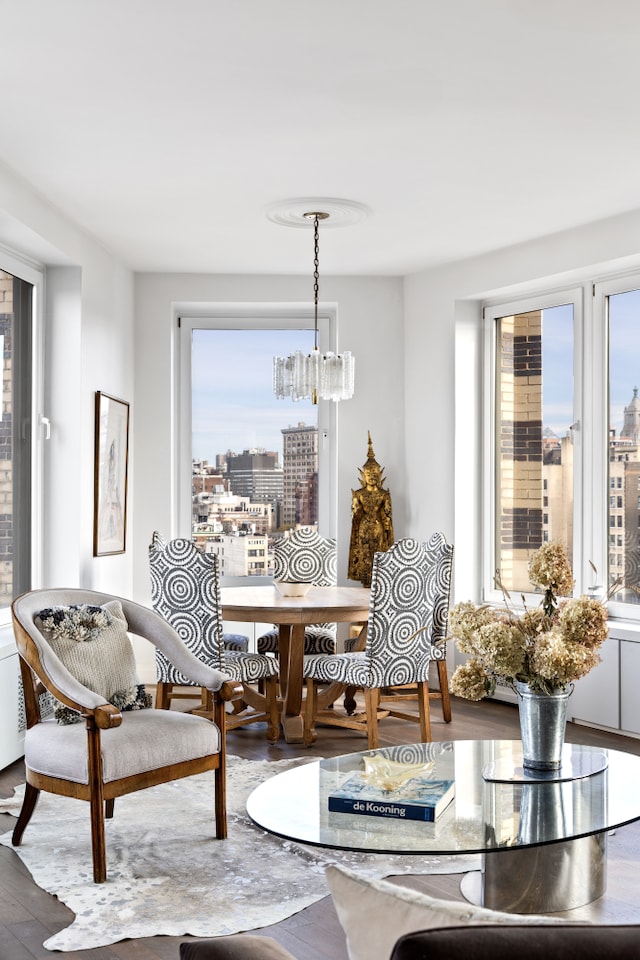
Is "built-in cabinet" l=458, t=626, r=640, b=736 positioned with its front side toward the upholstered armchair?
yes

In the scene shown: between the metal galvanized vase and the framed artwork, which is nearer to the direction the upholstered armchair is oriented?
the metal galvanized vase

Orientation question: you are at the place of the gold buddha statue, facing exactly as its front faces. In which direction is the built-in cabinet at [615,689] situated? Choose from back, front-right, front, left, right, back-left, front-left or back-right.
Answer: front-left

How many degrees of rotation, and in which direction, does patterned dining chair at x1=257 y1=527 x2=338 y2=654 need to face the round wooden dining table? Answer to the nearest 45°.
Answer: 0° — it already faces it

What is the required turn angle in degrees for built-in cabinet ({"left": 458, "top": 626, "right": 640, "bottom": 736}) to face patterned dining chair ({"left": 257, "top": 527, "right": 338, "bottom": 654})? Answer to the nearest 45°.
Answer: approximately 45° to its right

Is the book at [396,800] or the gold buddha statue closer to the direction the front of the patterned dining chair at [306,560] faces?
the book

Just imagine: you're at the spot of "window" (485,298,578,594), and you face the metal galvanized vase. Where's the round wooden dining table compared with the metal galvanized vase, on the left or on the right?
right

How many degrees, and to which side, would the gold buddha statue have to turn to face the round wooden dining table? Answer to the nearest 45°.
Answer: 0° — it already faces it

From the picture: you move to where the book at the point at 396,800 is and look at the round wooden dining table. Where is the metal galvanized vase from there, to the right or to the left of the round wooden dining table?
right

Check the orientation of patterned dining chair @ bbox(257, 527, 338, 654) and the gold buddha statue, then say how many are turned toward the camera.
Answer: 2

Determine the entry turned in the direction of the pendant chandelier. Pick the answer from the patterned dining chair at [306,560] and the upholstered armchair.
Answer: the patterned dining chair

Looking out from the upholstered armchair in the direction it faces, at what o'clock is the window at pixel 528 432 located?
The window is roughly at 9 o'clock from the upholstered armchair.
